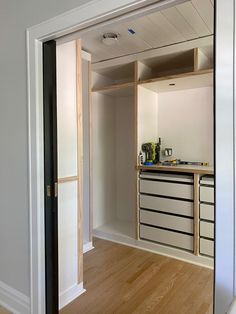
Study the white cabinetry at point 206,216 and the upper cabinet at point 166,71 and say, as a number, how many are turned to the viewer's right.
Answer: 0

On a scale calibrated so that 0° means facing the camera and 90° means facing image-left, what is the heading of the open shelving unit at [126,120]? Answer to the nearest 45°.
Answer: approximately 45°

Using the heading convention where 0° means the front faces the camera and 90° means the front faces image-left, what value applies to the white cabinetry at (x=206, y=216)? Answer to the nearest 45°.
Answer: approximately 45°

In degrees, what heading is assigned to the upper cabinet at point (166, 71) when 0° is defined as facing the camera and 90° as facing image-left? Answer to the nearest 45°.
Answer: approximately 45°

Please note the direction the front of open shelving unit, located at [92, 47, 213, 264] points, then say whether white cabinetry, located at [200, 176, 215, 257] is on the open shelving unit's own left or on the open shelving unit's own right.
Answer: on the open shelving unit's own left
